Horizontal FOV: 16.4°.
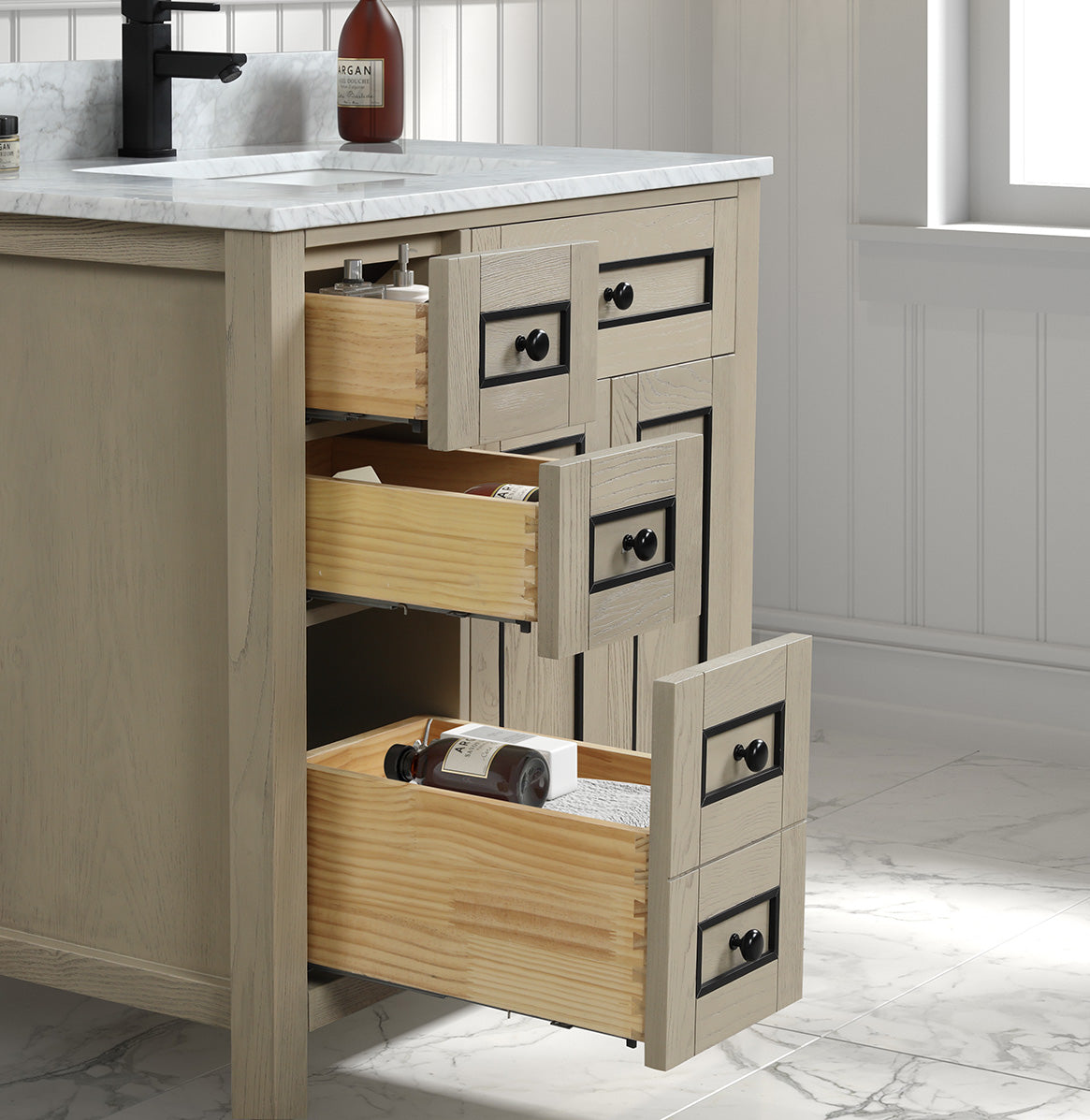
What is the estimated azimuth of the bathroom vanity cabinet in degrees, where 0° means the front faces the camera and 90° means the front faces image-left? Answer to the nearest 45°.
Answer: approximately 315°

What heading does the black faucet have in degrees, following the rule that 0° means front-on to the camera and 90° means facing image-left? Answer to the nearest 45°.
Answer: approximately 315°
